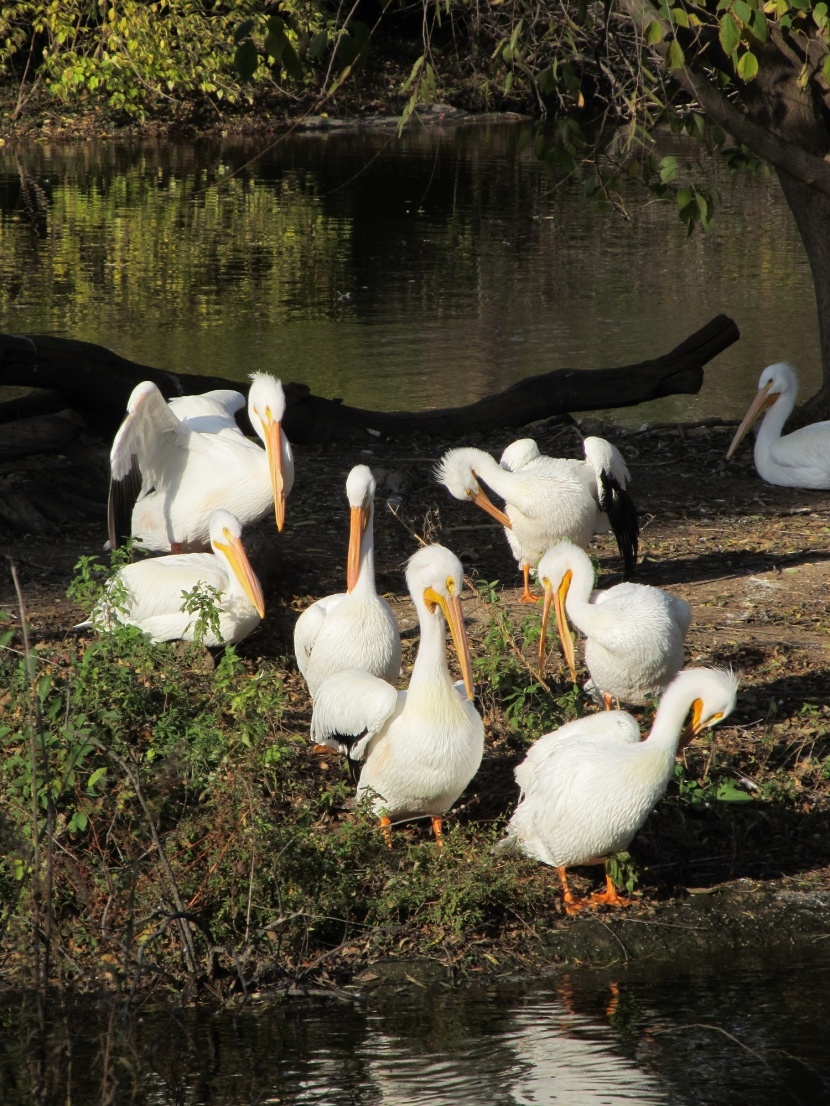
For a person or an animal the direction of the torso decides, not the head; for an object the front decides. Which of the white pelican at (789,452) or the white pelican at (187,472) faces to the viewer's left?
the white pelican at (789,452)

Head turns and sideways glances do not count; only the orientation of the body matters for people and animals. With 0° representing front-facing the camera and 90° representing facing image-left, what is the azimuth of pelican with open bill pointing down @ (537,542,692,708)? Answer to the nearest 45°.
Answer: approximately 45°

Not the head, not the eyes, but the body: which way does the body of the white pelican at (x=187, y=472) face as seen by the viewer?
to the viewer's right

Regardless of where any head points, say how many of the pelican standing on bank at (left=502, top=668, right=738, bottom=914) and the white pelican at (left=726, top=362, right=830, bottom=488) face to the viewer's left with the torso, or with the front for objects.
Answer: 1

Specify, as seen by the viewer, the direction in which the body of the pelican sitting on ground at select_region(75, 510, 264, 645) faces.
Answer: to the viewer's right

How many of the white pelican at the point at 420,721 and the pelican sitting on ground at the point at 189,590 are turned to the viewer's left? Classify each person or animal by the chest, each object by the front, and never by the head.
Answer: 0

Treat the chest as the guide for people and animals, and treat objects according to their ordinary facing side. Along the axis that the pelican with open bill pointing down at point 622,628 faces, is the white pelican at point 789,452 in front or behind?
behind
